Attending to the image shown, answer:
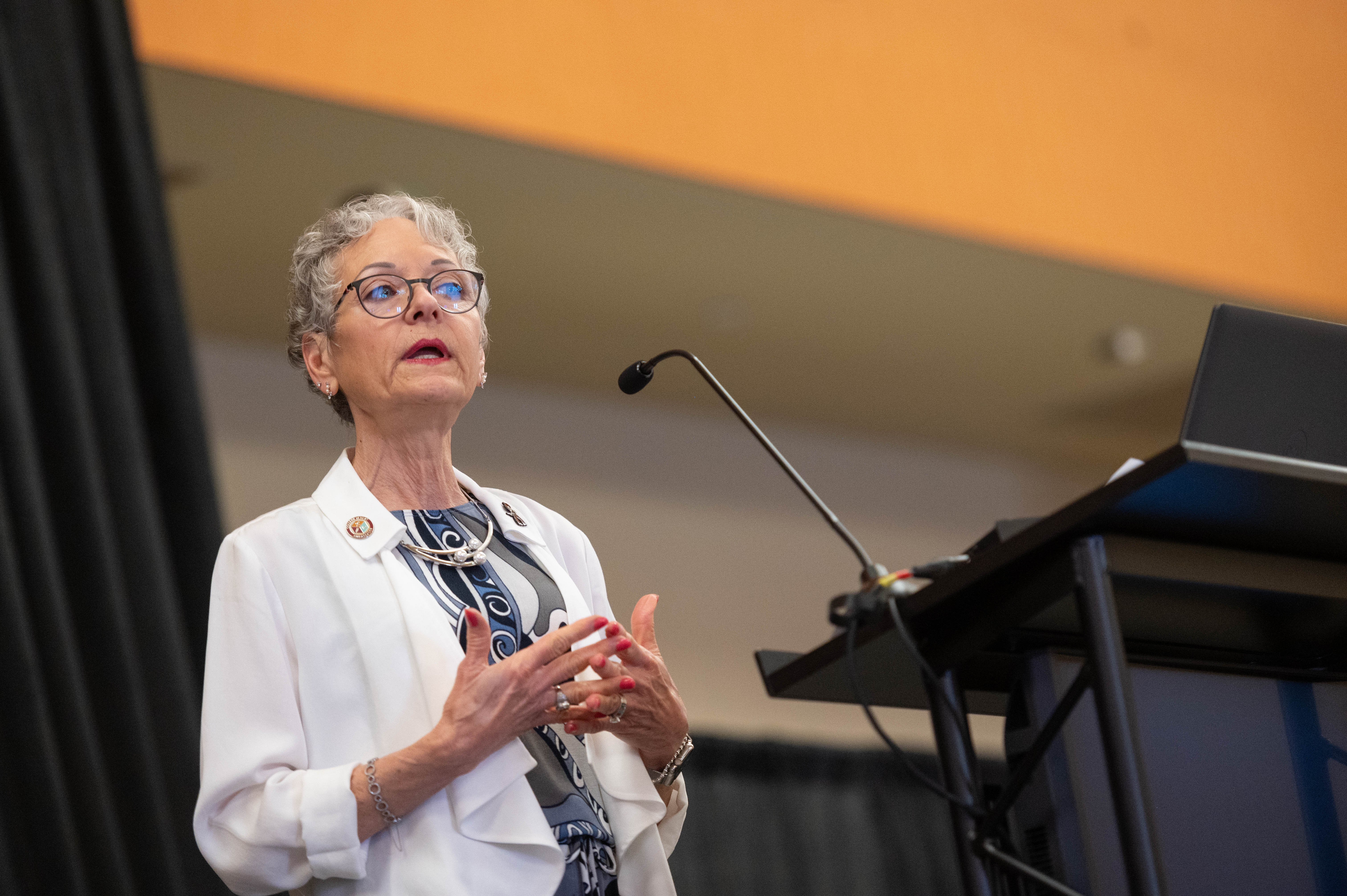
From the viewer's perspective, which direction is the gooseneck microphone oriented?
to the viewer's left

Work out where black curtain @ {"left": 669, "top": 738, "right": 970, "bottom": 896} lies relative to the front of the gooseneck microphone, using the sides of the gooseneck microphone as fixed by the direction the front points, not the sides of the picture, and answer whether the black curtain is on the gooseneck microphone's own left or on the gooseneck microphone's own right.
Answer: on the gooseneck microphone's own right

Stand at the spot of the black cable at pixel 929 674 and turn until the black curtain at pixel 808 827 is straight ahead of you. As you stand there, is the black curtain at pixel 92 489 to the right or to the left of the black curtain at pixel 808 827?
left

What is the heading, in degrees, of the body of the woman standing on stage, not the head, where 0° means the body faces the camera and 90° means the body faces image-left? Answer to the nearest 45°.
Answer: approximately 315°

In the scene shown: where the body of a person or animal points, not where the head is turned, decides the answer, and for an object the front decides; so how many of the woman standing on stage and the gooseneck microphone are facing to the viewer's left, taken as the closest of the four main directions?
1
